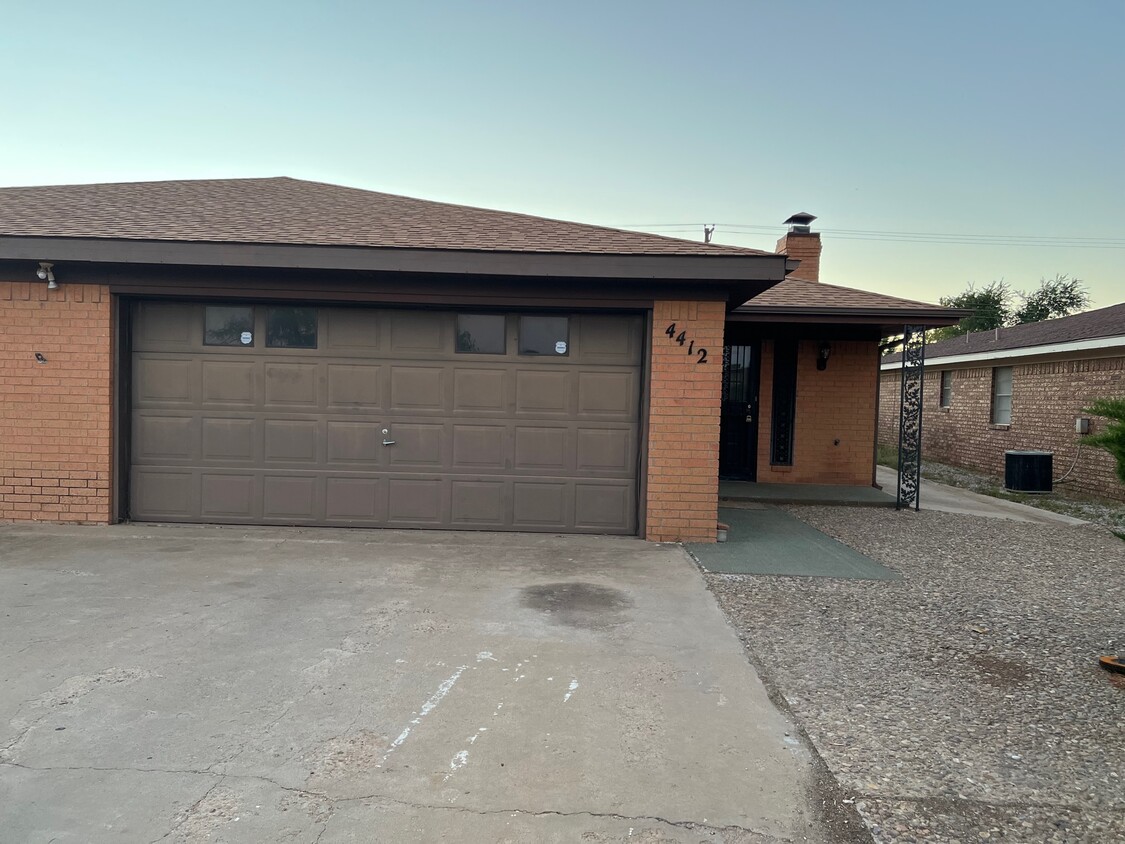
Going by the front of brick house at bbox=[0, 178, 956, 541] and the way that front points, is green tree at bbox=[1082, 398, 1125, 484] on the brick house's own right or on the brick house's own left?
on the brick house's own left

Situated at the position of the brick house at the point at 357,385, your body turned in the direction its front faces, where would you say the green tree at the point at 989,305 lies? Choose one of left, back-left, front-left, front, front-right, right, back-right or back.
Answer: back-left

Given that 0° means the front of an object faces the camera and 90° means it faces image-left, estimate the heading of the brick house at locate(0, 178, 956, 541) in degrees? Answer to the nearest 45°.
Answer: approximately 0°

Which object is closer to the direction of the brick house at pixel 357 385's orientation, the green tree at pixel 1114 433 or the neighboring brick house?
the green tree

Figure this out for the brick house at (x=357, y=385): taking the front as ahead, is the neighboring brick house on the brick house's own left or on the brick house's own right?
on the brick house's own left
